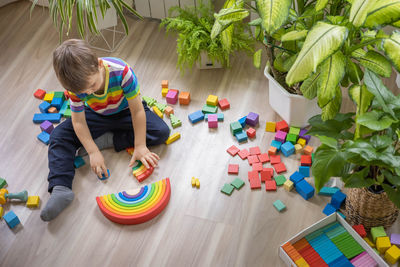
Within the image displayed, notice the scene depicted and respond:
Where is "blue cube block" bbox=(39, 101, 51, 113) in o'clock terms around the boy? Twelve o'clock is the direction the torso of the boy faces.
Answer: The blue cube block is roughly at 5 o'clock from the boy.

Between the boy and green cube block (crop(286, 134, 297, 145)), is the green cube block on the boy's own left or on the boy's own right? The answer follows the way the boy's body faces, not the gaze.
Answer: on the boy's own left

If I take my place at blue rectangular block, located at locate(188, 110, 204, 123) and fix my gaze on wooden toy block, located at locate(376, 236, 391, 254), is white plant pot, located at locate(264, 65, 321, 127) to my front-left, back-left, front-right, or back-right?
front-left

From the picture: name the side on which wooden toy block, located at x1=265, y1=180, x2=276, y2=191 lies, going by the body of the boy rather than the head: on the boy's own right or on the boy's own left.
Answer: on the boy's own left

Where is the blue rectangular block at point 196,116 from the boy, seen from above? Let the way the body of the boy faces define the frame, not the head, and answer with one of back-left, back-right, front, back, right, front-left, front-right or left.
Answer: left

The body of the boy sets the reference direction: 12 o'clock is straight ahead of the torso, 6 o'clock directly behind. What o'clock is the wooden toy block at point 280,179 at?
The wooden toy block is roughly at 10 o'clock from the boy.

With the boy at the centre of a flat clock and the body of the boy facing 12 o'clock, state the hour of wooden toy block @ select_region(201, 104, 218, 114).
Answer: The wooden toy block is roughly at 9 o'clock from the boy.

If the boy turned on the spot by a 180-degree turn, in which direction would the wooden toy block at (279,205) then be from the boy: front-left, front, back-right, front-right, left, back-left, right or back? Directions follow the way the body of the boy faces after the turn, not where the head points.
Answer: back-right

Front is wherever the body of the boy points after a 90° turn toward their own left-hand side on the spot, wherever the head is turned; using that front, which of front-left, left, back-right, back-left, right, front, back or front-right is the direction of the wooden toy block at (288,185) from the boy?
front-right

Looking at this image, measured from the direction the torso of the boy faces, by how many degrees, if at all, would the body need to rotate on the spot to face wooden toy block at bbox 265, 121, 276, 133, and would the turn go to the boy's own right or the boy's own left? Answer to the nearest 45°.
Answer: approximately 90° to the boy's own left

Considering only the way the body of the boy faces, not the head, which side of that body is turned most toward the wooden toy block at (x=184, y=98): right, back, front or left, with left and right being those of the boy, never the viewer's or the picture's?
left

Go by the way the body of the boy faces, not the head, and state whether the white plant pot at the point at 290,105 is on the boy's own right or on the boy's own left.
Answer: on the boy's own left

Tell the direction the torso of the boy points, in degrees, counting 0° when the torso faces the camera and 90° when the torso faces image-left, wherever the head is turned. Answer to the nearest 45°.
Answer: approximately 0°

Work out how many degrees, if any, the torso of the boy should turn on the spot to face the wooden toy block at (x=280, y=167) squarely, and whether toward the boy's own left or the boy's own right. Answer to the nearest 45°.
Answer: approximately 45° to the boy's own left

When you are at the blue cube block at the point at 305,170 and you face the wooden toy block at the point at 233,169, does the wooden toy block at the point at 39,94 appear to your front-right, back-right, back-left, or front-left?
front-right

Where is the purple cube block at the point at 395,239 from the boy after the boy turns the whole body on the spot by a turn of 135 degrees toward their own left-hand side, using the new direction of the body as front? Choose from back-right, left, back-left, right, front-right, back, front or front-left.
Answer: right
